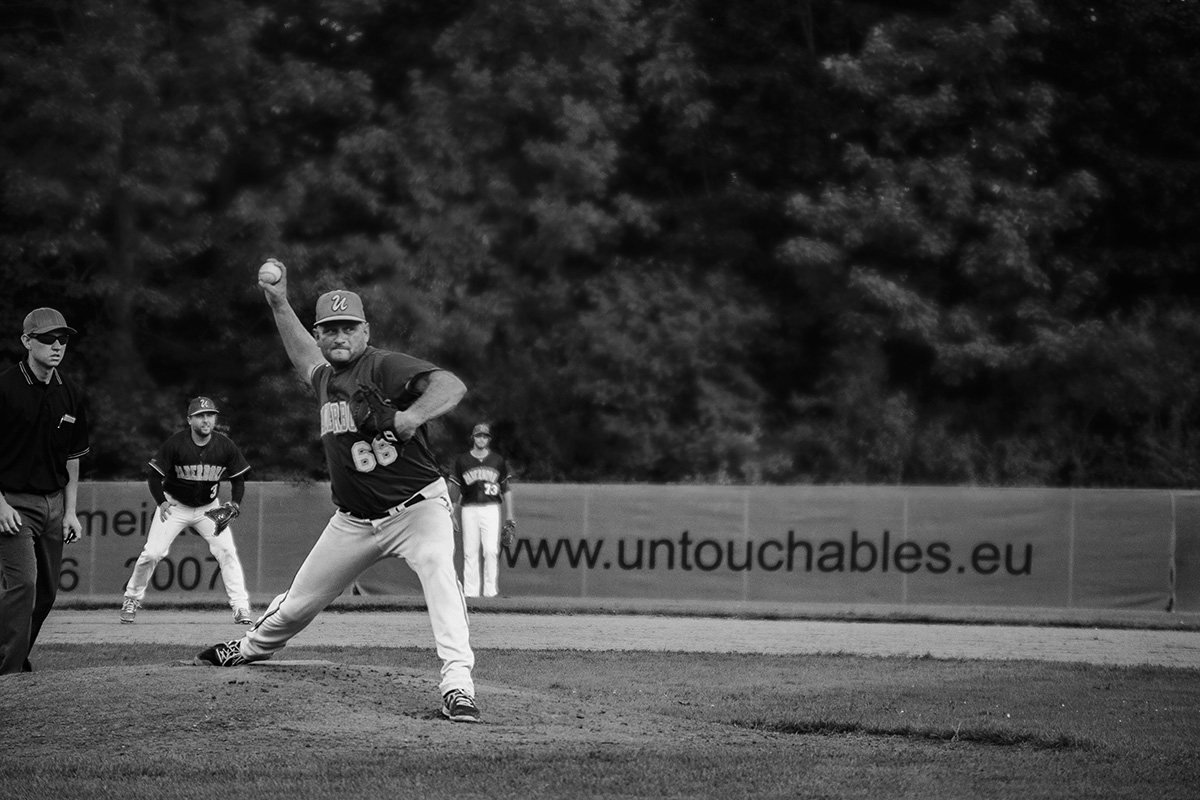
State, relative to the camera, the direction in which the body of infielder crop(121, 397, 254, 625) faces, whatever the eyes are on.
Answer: toward the camera

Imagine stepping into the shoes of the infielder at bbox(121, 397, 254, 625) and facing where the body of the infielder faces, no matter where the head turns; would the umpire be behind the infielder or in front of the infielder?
in front

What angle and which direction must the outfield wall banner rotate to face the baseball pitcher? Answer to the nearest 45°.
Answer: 0° — it already faces them

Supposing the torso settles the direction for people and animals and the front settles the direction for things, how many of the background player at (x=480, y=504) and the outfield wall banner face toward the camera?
2

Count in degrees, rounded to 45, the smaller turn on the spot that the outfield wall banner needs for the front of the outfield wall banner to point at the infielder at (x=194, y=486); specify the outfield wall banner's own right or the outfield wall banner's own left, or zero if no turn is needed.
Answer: approximately 45° to the outfield wall banner's own right

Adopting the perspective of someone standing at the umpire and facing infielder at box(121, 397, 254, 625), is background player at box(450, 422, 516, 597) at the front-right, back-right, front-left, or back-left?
front-right

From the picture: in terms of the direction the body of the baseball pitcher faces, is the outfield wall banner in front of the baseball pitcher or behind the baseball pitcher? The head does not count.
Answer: behind

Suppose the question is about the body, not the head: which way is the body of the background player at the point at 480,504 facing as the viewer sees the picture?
toward the camera

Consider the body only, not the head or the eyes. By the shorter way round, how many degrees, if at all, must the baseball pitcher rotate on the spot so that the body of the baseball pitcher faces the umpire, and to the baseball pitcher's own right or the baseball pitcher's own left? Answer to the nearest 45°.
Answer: approximately 135° to the baseball pitcher's own right

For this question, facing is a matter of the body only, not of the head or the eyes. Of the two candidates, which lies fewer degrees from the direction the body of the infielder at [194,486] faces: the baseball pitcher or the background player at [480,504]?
the baseball pitcher

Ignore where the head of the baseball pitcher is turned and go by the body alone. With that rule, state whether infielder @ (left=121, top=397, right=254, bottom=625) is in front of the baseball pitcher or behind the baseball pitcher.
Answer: behind

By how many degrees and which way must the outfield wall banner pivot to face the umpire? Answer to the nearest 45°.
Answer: approximately 45° to its right

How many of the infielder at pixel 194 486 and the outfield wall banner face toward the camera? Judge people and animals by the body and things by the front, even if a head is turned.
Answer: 2

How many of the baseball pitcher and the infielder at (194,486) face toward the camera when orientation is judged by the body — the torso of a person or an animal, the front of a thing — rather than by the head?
2

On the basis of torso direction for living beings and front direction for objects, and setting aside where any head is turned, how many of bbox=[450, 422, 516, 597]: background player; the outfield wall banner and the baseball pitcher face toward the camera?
3

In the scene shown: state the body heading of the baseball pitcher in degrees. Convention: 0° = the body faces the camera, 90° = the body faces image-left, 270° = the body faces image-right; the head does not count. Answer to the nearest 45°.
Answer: approximately 0°
